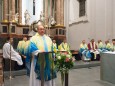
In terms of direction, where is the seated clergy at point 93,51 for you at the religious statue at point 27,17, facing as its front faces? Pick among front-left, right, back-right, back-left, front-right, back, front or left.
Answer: front-left

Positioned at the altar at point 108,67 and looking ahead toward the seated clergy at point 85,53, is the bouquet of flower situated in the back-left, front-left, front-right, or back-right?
back-left

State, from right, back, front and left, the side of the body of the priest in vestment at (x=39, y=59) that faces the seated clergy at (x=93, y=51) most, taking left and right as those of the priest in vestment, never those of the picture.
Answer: left

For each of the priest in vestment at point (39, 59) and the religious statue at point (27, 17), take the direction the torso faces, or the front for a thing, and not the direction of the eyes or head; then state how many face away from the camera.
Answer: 0

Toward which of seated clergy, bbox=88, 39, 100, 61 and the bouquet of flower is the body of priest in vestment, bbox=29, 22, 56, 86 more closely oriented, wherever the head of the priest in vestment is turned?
the bouquet of flower

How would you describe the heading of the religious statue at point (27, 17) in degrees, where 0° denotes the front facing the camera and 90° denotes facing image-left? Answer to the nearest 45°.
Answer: approximately 0°

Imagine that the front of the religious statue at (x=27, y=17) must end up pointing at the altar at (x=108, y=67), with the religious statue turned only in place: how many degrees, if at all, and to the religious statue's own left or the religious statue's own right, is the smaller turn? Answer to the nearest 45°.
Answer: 0° — it already faces it

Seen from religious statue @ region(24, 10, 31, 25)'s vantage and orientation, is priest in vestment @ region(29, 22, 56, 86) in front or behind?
in front
